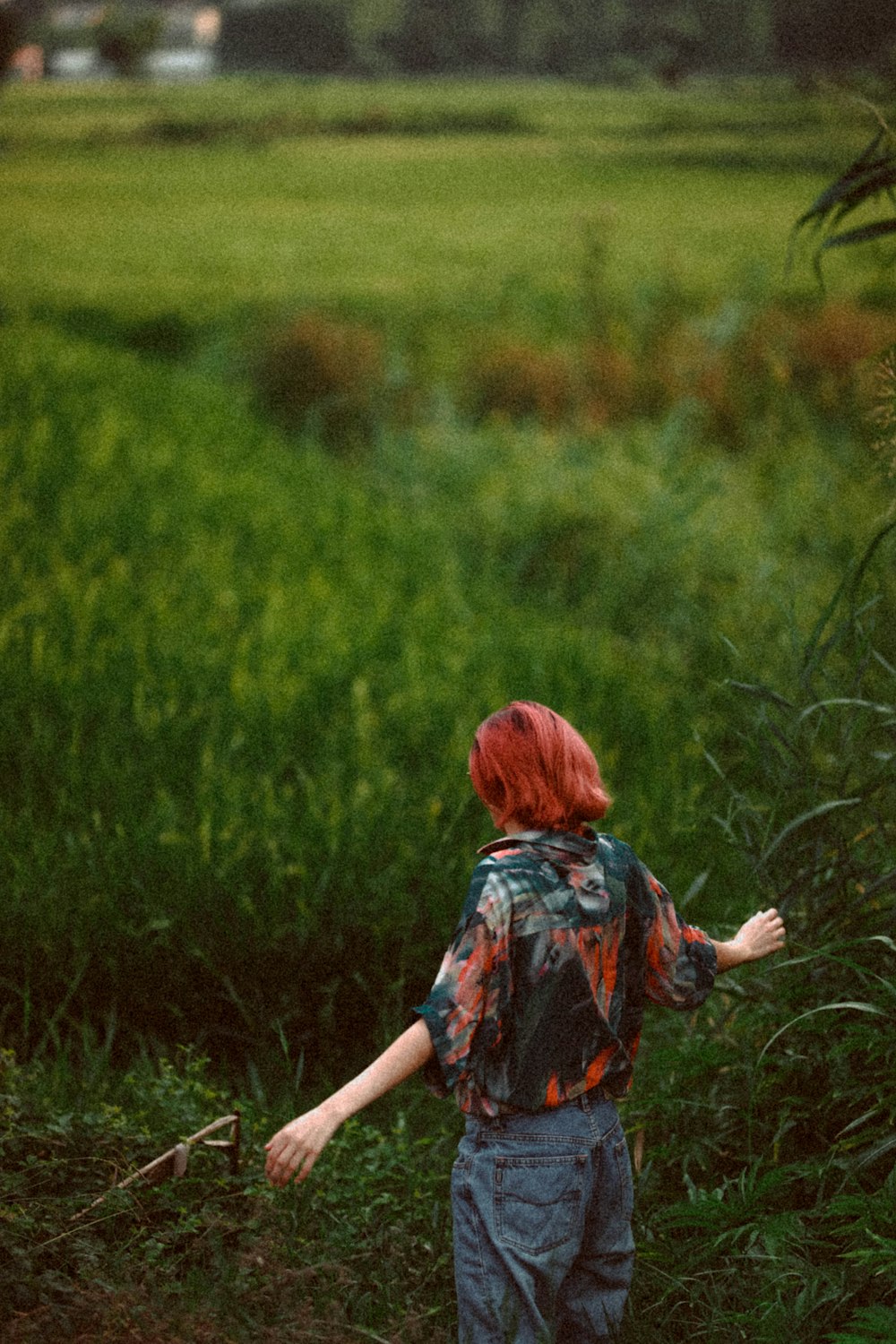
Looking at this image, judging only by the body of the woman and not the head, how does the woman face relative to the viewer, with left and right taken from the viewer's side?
facing away from the viewer and to the left of the viewer

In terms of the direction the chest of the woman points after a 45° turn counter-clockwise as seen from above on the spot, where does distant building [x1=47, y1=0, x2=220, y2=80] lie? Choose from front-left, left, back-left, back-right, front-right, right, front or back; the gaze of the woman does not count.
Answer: right
